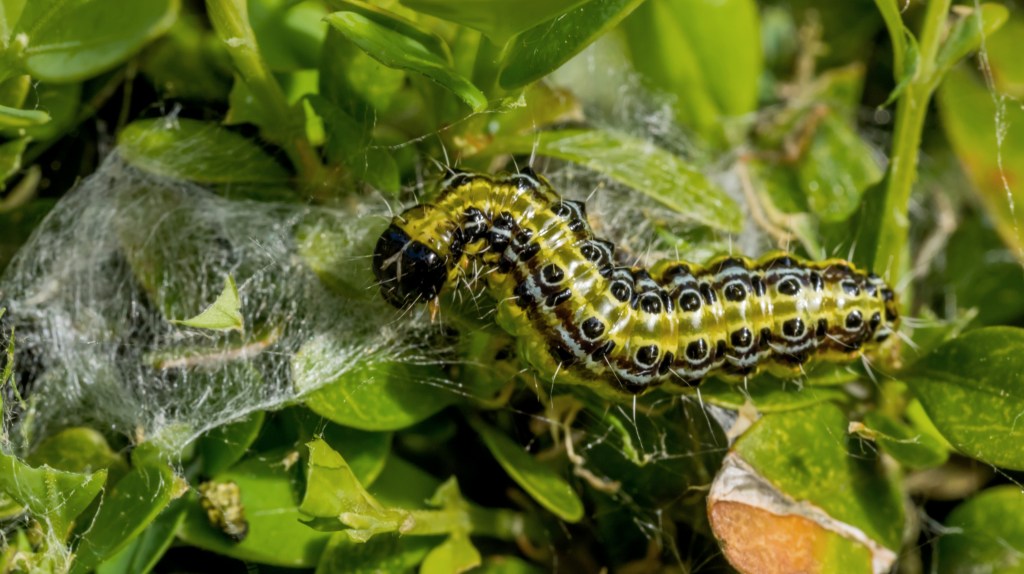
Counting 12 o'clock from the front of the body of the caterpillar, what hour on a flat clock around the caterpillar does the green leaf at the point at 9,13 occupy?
The green leaf is roughly at 12 o'clock from the caterpillar.

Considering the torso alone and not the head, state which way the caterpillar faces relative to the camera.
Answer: to the viewer's left

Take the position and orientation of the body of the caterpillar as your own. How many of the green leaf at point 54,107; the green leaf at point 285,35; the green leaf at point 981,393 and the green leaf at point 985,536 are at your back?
2

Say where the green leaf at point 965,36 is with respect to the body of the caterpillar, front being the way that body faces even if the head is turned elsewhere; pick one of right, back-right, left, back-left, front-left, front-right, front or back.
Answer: back-right

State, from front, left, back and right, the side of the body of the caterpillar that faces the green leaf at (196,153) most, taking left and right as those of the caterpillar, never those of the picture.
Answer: front

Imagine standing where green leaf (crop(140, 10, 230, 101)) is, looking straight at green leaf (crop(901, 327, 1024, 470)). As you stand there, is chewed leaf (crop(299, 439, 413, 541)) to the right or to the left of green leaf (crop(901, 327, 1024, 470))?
right

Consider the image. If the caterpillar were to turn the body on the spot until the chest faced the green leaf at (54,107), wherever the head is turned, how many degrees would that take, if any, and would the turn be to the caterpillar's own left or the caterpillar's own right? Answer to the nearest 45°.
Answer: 0° — it already faces it

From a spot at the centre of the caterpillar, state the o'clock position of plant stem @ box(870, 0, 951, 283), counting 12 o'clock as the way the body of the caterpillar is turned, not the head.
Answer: The plant stem is roughly at 5 o'clock from the caterpillar.
